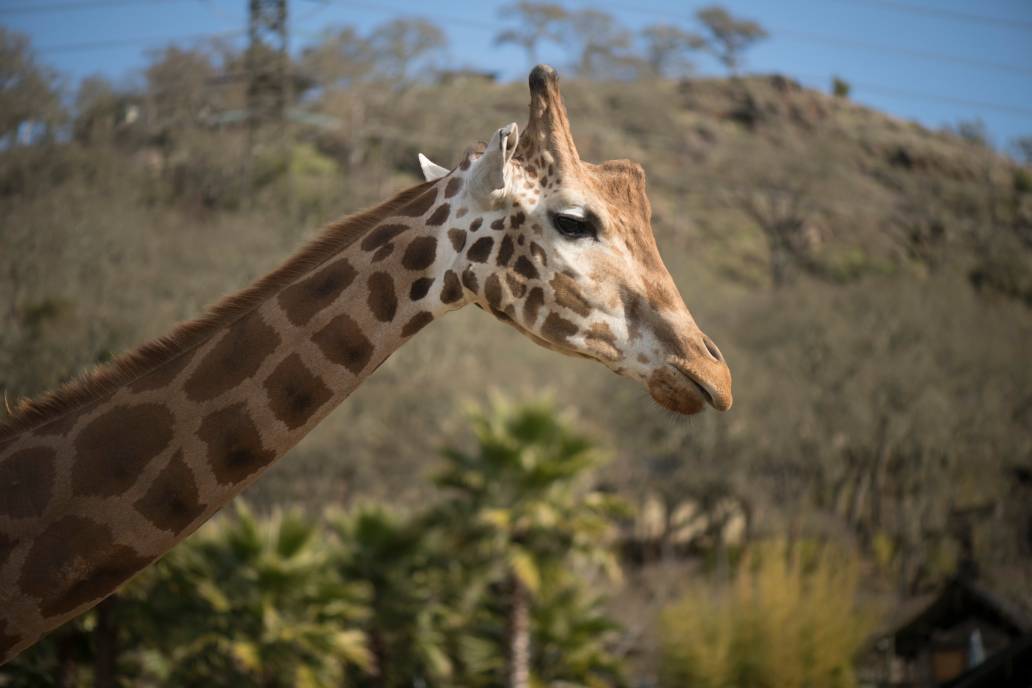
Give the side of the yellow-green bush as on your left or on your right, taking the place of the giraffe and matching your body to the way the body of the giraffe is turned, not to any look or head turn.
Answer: on your left

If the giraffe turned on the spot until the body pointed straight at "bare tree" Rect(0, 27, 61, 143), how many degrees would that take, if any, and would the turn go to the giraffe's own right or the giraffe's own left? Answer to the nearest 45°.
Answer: approximately 90° to the giraffe's own left

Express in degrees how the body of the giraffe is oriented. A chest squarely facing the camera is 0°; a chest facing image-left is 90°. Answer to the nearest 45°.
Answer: approximately 270°

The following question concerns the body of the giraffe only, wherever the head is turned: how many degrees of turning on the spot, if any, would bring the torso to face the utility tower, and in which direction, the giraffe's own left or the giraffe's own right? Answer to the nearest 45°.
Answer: approximately 90° to the giraffe's own left

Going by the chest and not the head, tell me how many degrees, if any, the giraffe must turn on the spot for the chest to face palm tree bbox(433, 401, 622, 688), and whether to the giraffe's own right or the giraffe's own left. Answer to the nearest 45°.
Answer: approximately 90° to the giraffe's own left

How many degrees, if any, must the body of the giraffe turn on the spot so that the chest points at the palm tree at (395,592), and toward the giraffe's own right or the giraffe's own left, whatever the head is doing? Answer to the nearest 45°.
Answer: approximately 90° to the giraffe's own left
